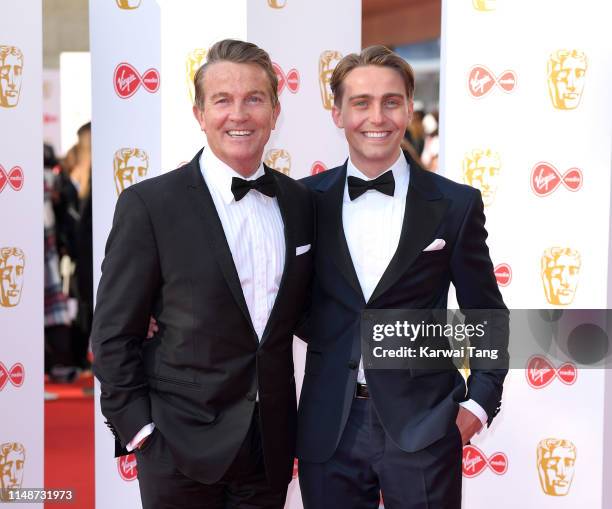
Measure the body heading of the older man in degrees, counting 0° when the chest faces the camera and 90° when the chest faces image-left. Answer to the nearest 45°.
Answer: approximately 315°
